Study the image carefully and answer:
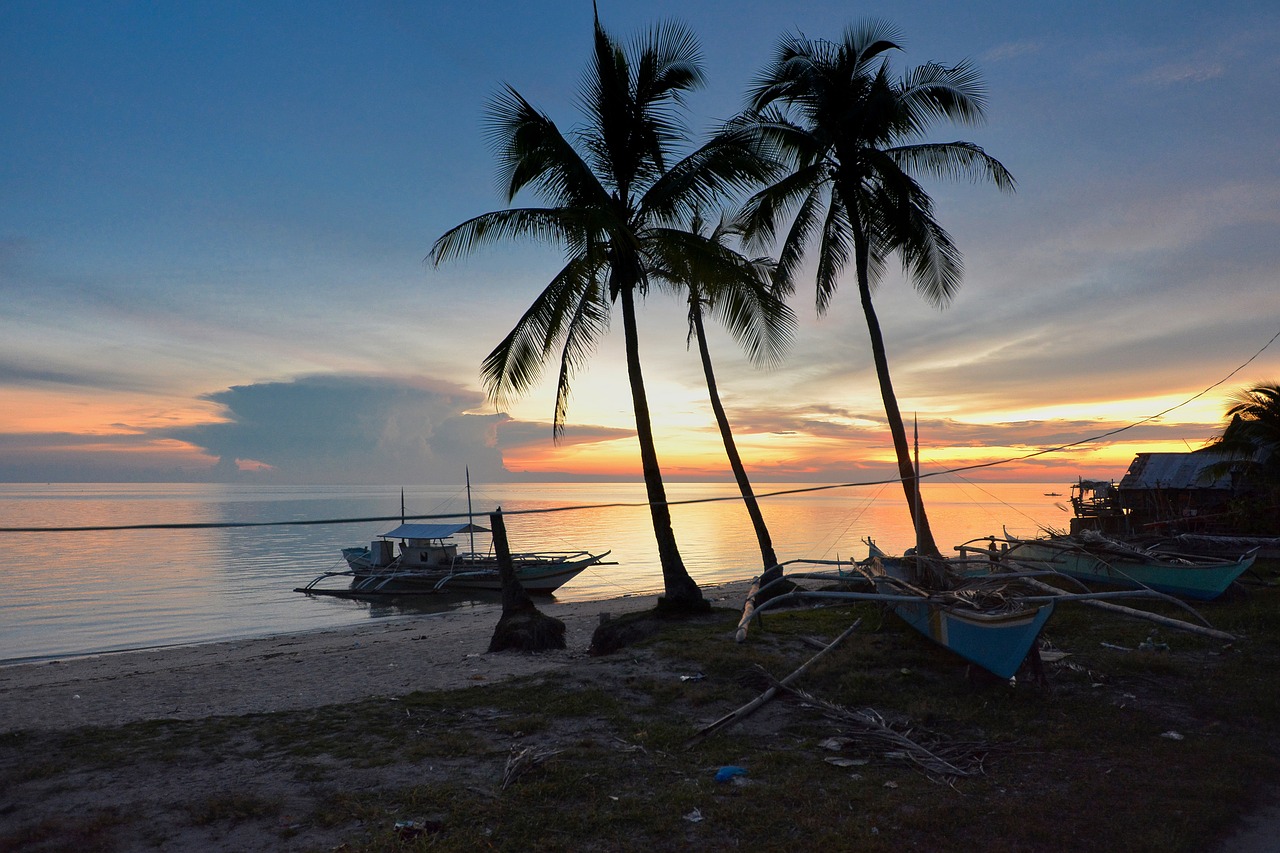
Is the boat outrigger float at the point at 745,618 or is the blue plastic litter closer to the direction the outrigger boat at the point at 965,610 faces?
the blue plastic litter

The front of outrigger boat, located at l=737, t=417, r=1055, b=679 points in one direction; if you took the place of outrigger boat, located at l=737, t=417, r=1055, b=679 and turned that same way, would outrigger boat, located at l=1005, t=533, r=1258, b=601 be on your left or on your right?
on your left

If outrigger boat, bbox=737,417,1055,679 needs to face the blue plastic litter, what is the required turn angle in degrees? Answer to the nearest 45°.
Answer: approximately 90° to its right

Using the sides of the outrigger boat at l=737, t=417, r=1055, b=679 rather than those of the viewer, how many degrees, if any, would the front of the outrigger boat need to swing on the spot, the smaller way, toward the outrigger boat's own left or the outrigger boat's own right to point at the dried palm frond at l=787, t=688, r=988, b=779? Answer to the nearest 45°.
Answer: approximately 45° to the outrigger boat's own right

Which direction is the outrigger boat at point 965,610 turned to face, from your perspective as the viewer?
facing the viewer and to the right of the viewer

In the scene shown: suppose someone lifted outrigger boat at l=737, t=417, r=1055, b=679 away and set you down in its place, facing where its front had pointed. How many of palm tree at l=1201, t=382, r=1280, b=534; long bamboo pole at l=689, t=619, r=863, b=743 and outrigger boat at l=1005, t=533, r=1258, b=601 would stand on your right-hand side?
1

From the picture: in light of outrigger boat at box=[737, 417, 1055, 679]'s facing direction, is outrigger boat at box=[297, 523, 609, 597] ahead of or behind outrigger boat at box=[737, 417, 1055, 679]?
behind

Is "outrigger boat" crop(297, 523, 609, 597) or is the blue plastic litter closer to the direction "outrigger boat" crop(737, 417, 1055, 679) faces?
the blue plastic litter

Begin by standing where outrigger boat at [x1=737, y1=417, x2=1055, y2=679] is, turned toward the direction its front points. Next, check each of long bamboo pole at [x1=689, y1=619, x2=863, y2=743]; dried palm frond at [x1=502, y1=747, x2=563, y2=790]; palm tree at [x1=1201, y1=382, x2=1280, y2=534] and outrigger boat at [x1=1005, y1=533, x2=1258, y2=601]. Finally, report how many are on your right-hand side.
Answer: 2

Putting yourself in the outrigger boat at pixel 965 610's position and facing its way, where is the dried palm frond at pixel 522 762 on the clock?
The dried palm frond is roughly at 3 o'clock from the outrigger boat.

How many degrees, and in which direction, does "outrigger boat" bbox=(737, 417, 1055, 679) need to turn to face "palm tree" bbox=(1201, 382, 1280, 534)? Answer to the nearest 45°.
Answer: approximately 90° to its left
